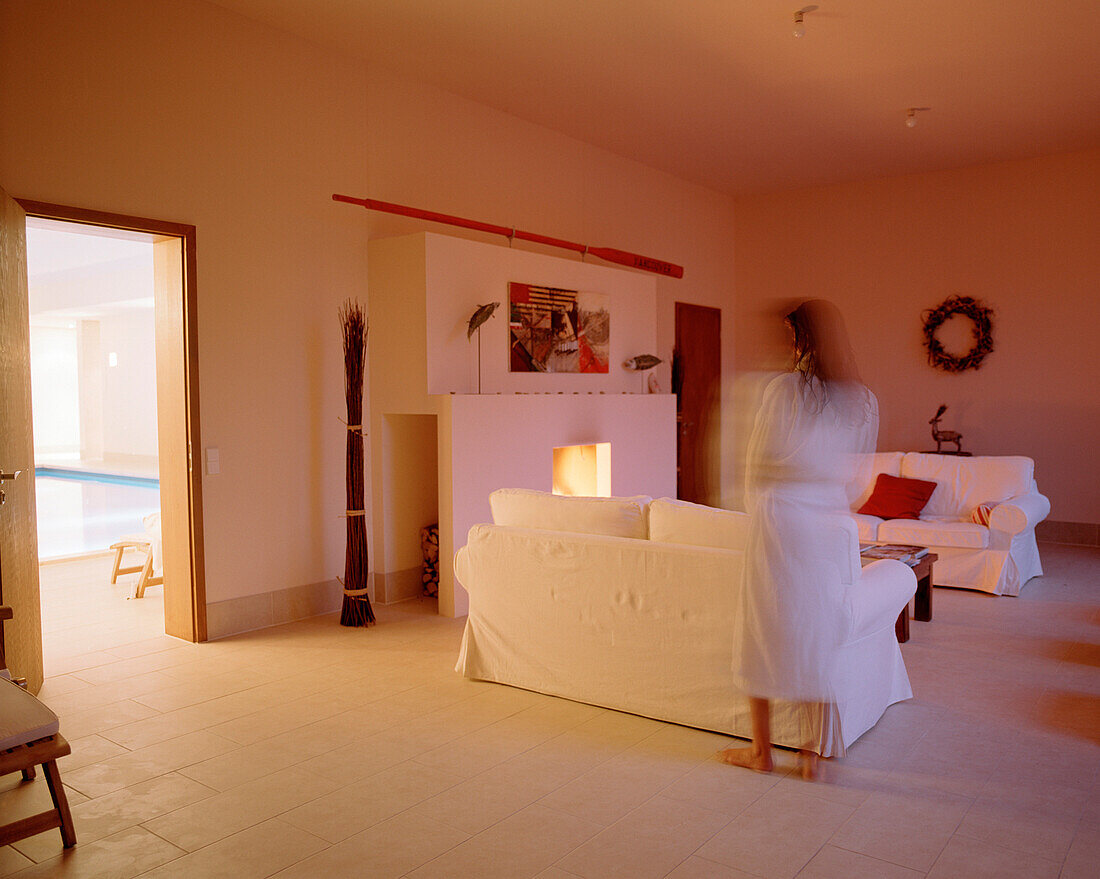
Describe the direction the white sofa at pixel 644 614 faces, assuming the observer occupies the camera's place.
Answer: facing away from the viewer and to the right of the viewer

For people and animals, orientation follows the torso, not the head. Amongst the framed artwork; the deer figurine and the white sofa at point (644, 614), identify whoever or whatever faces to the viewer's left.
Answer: the deer figurine

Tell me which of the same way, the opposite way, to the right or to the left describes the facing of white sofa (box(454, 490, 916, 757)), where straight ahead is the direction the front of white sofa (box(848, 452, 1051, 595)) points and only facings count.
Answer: the opposite way

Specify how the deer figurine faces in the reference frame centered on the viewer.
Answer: facing to the left of the viewer

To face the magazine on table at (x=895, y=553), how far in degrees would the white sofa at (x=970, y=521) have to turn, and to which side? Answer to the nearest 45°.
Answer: approximately 45° to its left

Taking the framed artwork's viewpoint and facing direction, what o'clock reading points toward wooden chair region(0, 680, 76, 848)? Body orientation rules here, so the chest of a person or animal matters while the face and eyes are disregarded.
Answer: The wooden chair is roughly at 2 o'clock from the framed artwork.

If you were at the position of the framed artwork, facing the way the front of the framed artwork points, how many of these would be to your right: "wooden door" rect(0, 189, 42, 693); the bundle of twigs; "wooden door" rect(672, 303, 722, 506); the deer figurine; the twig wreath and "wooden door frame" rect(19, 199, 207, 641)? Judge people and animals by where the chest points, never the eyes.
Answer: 3
